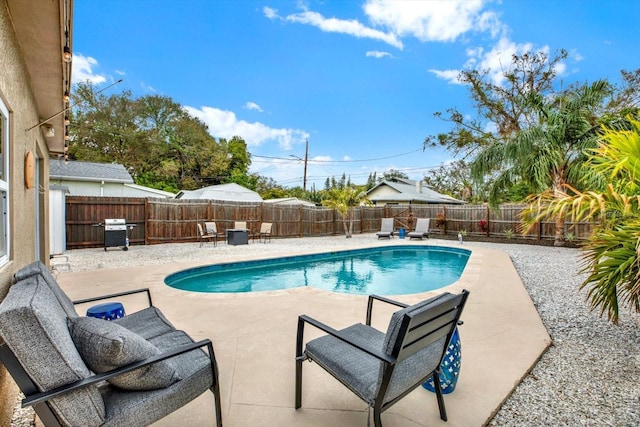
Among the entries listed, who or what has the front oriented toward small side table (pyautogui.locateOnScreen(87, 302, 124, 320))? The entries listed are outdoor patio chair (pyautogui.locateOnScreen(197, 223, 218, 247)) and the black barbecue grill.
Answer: the black barbecue grill

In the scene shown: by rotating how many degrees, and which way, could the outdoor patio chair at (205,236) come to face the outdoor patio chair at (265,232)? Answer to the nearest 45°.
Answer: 0° — it already faces it

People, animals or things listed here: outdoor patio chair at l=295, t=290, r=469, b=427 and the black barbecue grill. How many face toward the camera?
1

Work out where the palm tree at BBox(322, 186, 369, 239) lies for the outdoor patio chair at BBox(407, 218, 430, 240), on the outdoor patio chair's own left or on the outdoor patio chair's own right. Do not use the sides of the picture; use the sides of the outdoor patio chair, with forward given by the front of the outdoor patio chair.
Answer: on the outdoor patio chair's own right

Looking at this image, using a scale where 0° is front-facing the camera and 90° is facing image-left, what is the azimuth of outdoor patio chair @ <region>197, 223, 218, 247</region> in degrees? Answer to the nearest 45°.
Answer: approximately 270°

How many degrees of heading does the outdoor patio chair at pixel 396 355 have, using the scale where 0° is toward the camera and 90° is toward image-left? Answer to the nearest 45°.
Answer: approximately 135°

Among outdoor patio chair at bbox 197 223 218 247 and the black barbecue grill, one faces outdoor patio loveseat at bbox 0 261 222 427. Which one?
the black barbecue grill

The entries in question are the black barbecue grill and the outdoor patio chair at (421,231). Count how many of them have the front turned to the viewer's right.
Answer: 0

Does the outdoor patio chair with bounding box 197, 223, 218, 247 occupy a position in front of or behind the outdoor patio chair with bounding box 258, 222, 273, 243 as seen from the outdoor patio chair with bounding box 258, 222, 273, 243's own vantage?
in front

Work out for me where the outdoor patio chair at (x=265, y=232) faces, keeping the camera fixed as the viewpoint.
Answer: facing the viewer and to the left of the viewer

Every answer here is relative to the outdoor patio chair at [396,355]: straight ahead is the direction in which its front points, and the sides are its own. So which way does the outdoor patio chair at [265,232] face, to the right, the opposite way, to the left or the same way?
to the left
